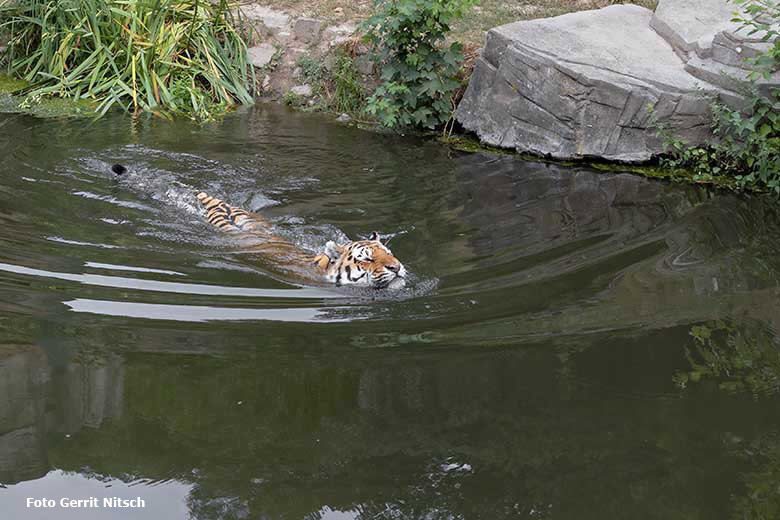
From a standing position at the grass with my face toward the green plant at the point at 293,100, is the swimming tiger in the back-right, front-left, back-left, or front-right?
front-right

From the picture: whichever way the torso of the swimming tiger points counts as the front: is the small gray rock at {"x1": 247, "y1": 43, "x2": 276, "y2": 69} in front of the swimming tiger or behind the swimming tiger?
behind

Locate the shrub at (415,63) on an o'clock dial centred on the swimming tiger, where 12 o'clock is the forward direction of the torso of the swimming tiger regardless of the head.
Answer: The shrub is roughly at 8 o'clock from the swimming tiger.

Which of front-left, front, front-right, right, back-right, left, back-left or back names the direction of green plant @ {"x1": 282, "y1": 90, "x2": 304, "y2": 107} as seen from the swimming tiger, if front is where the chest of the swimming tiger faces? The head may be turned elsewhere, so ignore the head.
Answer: back-left

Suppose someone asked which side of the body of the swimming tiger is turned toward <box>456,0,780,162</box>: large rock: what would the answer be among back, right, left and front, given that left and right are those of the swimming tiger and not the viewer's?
left

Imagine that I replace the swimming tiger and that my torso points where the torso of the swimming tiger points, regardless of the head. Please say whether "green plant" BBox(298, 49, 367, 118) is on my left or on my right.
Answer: on my left

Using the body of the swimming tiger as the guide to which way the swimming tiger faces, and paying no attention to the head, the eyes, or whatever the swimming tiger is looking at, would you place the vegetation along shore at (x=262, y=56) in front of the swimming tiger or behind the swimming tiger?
behind
